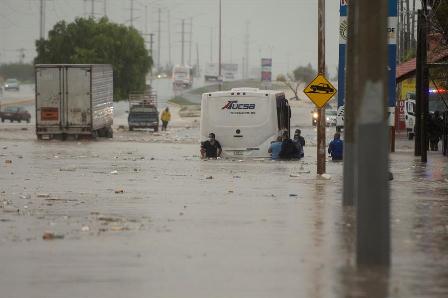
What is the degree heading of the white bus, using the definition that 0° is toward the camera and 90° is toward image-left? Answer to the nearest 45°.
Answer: approximately 180°

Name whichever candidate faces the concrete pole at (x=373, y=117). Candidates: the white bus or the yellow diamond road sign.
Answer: the yellow diamond road sign

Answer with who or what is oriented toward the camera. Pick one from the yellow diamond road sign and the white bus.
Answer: the yellow diamond road sign

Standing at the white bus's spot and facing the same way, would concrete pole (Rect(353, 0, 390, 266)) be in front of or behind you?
behind

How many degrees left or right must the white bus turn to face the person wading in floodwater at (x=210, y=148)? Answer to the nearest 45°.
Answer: approximately 135° to its left

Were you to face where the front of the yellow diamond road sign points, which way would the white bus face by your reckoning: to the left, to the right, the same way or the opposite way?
the opposite way

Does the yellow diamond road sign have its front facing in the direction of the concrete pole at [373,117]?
yes

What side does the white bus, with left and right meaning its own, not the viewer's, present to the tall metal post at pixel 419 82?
right

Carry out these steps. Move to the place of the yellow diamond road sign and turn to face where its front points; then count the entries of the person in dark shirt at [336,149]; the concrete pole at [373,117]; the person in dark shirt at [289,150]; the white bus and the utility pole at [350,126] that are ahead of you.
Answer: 2

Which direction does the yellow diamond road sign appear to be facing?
toward the camera

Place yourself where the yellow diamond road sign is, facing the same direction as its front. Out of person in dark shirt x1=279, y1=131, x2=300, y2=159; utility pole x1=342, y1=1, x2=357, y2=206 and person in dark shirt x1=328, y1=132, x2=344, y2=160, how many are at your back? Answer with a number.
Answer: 2

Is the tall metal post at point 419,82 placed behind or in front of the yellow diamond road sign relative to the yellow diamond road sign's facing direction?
behind

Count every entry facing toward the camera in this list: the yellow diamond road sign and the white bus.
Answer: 1
